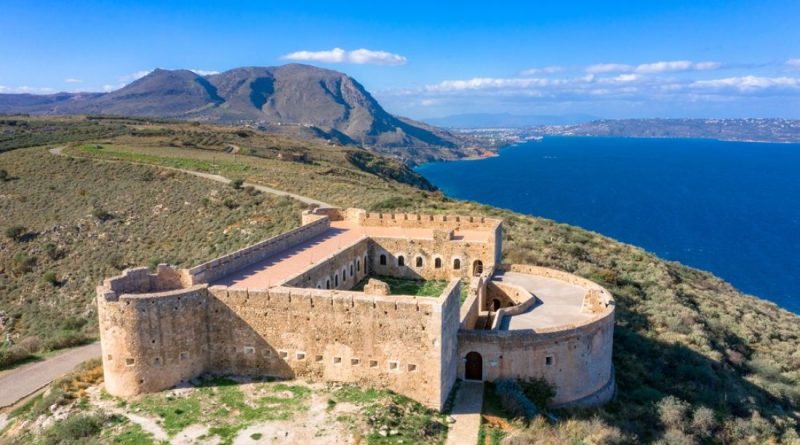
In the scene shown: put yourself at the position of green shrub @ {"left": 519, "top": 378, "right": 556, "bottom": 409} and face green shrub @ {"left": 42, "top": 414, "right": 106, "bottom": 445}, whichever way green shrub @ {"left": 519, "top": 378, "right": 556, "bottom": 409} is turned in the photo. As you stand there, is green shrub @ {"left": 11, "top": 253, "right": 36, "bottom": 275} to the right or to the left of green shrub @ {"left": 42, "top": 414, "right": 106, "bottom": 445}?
right

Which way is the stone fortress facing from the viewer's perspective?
toward the camera

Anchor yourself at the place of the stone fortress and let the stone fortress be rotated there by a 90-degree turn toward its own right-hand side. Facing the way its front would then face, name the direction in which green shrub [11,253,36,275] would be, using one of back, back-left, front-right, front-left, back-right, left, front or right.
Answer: front-right

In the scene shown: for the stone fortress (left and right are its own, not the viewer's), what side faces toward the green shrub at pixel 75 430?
right

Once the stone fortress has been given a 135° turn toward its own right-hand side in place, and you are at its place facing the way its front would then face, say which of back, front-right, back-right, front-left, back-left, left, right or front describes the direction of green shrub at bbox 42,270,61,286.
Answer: front
